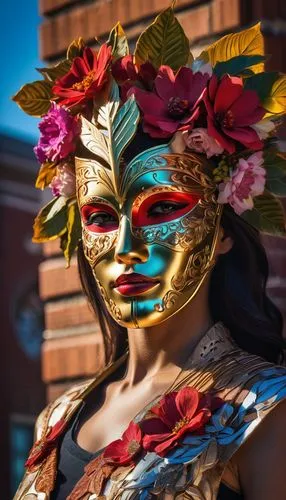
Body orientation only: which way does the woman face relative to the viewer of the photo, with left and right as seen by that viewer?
facing the viewer and to the left of the viewer

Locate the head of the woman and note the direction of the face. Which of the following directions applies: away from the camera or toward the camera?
toward the camera

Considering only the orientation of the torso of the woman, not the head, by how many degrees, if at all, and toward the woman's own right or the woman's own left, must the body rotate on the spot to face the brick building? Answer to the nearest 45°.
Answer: approximately 135° to the woman's own right
